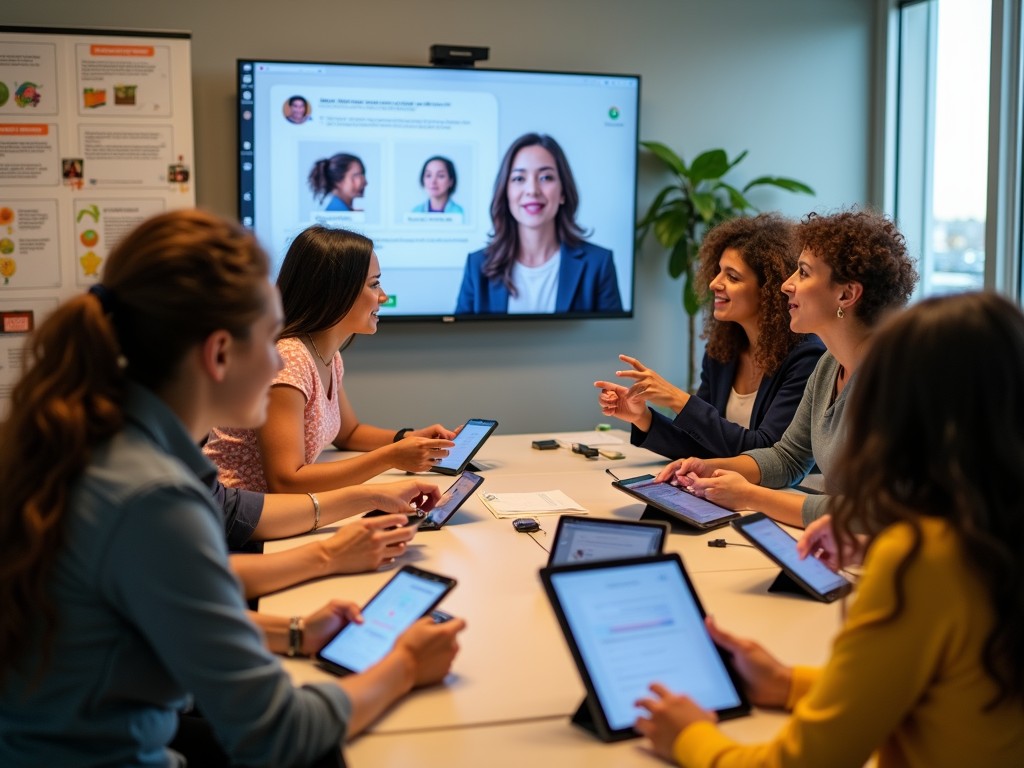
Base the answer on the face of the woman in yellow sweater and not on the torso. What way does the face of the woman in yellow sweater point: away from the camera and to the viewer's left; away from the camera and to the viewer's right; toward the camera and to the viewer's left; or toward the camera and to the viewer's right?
away from the camera and to the viewer's left

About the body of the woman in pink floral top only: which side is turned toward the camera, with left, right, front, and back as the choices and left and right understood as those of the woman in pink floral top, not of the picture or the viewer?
right

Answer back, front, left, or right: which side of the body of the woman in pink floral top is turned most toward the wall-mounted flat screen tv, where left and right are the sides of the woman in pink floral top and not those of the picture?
left

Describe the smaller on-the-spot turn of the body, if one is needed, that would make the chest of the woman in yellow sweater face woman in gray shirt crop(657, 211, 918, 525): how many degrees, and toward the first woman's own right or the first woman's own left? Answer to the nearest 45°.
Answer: approximately 45° to the first woman's own right

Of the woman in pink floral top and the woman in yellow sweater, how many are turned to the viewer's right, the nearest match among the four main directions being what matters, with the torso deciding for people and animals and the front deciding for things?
1

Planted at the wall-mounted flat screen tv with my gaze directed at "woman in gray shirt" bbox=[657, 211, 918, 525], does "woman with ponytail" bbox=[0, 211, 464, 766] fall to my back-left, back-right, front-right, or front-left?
front-right

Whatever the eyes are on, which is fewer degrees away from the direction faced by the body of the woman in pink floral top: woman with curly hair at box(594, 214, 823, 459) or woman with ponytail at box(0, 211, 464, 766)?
the woman with curly hair

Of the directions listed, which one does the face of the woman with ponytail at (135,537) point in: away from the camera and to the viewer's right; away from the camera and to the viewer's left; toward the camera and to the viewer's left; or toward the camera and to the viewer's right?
away from the camera and to the viewer's right

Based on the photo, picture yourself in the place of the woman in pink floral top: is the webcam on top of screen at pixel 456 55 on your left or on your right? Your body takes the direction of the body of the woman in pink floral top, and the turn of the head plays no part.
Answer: on your left

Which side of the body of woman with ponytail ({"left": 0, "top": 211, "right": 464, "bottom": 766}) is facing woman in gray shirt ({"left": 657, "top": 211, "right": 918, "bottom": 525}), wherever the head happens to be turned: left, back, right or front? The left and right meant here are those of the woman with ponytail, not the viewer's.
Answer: front

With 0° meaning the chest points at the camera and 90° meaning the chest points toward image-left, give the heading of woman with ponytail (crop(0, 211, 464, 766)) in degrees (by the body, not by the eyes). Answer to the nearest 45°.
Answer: approximately 225°

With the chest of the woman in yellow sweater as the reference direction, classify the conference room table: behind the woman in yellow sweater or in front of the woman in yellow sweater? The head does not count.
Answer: in front

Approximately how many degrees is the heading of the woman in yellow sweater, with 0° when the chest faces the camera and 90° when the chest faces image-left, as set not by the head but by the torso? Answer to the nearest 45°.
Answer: approximately 135°

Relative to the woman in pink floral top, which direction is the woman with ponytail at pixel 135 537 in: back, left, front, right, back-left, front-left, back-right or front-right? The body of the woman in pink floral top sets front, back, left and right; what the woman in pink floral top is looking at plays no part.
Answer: right

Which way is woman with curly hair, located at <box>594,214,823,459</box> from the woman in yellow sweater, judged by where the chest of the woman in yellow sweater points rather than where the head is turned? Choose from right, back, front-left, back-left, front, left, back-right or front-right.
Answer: front-right
